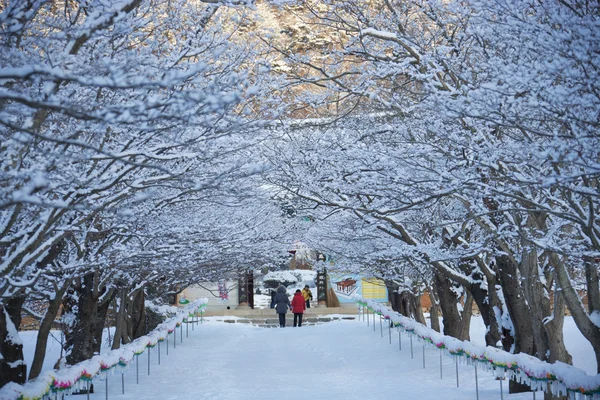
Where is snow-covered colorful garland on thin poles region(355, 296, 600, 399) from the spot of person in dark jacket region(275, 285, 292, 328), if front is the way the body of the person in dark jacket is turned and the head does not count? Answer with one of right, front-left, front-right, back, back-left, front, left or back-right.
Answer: back

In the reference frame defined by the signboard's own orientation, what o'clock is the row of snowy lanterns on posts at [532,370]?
The row of snowy lanterns on posts is roughly at 12 o'clock from the signboard.

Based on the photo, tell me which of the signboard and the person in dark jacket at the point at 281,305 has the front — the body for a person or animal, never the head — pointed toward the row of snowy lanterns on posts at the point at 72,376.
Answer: the signboard

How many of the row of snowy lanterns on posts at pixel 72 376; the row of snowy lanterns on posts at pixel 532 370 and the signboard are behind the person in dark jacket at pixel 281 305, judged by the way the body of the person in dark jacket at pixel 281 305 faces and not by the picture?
2

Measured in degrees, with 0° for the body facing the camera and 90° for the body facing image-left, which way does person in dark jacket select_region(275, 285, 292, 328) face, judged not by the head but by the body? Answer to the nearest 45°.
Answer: approximately 180°

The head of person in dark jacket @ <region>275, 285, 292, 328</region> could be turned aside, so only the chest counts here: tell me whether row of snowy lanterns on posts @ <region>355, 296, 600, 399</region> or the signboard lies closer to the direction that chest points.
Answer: the signboard

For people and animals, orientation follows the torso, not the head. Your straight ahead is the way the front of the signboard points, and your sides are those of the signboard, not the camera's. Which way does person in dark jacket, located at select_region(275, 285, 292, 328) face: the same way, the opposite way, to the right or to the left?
the opposite way

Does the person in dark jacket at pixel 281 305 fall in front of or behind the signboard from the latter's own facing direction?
in front

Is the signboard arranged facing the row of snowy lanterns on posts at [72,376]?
yes

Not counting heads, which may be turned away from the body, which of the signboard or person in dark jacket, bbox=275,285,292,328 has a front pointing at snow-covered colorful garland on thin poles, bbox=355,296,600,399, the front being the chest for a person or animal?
the signboard

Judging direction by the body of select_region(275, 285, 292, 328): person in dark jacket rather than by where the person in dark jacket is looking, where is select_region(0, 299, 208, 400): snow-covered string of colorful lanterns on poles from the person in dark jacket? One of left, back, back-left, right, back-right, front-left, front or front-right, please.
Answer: back

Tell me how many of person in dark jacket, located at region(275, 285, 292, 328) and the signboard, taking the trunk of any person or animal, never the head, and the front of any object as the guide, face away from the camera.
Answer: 1
